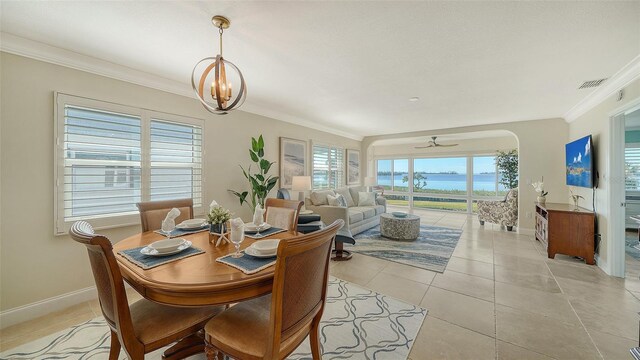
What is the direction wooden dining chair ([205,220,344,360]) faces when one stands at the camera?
facing away from the viewer and to the left of the viewer

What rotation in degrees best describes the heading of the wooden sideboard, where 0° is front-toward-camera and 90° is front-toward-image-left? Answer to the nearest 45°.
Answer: approximately 90°

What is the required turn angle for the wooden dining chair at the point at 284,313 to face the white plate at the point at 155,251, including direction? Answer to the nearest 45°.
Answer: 0° — it already faces it

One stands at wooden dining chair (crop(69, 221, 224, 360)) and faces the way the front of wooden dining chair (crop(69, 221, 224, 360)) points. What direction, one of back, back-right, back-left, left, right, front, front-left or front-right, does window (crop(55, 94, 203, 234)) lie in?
front-left

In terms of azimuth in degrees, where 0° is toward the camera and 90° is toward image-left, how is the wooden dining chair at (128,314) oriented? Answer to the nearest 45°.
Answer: approximately 225°

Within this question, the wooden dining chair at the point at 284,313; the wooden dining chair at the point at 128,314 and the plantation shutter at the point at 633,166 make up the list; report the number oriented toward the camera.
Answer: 1

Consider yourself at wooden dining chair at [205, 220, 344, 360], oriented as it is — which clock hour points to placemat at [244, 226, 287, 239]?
The placemat is roughly at 1 o'clock from the wooden dining chair.

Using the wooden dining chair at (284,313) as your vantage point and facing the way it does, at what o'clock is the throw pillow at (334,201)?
The throw pillow is roughly at 2 o'clock from the wooden dining chair.

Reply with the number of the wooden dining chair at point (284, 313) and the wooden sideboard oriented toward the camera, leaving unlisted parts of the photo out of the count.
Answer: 0

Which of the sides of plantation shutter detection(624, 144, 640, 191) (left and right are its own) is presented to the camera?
front
